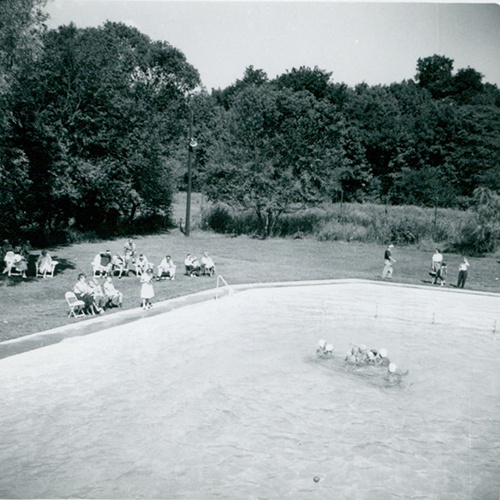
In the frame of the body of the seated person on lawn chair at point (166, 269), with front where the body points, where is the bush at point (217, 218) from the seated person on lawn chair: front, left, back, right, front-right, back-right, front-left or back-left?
back

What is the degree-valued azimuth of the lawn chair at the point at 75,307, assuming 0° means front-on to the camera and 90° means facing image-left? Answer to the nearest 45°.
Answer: approximately 315°

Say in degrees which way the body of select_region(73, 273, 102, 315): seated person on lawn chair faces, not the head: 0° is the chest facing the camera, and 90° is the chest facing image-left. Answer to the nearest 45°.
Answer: approximately 315°

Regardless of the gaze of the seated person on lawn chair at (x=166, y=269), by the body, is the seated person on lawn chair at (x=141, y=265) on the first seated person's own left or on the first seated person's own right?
on the first seated person's own right

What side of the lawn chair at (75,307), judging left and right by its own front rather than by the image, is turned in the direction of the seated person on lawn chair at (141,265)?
left

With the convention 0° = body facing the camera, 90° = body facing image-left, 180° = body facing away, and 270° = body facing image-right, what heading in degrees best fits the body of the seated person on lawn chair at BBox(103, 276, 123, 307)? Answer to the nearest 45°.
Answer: approximately 315°

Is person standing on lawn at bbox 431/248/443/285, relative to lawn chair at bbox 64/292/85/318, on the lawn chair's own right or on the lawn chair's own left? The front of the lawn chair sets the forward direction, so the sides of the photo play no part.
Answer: on the lawn chair's own left

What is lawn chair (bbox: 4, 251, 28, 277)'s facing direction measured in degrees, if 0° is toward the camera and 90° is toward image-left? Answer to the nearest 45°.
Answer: approximately 315°

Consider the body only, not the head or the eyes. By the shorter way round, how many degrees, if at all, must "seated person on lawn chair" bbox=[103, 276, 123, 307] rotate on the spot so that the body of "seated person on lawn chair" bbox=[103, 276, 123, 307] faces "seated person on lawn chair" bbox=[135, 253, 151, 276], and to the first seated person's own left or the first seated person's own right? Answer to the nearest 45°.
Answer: approximately 135° to the first seated person's own left

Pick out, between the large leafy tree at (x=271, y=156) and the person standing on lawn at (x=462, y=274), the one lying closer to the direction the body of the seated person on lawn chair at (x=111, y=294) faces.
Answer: the person standing on lawn

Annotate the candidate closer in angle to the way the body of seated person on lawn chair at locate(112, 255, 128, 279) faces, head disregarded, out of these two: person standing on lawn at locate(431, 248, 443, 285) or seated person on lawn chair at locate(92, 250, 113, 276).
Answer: the person standing on lawn
